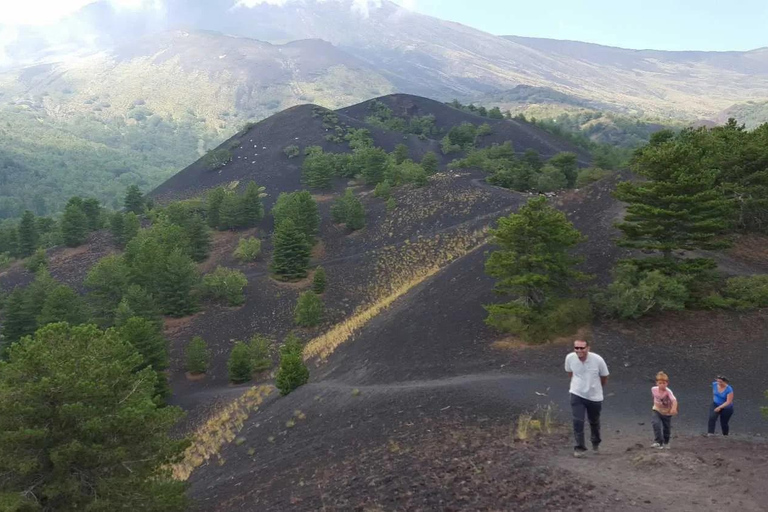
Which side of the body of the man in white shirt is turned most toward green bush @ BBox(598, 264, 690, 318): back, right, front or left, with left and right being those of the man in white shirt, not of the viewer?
back

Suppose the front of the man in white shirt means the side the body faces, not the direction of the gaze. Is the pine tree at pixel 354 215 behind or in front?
behind

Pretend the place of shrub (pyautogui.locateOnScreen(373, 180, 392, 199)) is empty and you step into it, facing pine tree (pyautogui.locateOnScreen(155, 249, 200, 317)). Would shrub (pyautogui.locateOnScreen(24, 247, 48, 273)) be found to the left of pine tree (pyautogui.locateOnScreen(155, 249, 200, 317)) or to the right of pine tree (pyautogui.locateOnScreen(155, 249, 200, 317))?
right

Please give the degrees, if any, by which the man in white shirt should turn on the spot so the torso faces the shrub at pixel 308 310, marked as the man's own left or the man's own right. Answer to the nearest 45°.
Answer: approximately 135° to the man's own right

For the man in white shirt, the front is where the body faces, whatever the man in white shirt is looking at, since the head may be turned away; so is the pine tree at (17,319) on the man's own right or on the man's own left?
on the man's own right

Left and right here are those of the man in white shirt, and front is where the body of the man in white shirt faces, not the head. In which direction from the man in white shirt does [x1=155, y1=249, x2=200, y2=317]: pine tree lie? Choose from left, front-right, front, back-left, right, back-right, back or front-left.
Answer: back-right

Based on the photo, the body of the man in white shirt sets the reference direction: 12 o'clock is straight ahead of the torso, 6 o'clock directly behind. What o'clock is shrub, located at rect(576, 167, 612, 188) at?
The shrub is roughly at 6 o'clock from the man in white shirt.

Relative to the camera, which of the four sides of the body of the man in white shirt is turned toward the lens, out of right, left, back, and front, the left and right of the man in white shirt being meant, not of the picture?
front

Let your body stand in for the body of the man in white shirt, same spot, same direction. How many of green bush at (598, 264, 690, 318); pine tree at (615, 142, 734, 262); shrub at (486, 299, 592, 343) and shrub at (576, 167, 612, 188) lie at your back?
4

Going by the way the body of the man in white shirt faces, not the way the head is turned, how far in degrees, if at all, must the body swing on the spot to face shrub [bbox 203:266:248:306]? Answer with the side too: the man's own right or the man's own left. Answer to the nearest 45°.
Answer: approximately 135° to the man's own right

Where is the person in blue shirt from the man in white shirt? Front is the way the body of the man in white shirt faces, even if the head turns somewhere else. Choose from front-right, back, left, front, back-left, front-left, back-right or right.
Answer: back-left
